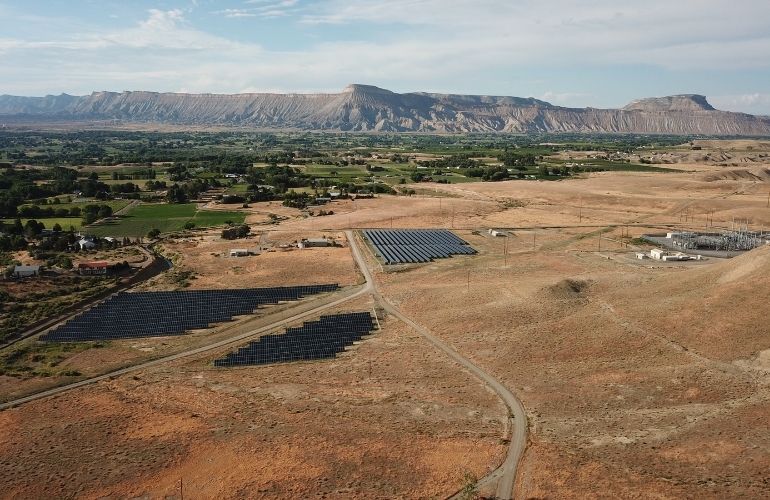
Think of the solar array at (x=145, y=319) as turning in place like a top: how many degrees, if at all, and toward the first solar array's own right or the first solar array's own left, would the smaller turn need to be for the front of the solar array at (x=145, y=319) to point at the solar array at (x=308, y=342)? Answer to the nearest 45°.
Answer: approximately 45° to the first solar array's own left

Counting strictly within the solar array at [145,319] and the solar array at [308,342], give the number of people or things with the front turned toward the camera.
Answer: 2

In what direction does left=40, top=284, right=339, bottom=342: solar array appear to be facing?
toward the camera

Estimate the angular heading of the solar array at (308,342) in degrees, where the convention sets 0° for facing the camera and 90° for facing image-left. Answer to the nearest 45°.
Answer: approximately 0°

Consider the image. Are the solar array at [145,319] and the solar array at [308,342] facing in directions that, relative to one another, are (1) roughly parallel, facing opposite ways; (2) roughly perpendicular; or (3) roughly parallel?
roughly parallel

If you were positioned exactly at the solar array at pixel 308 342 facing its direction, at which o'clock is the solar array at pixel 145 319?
the solar array at pixel 145 319 is roughly at 4 o'clock from the solar array at pixel 308 342.
